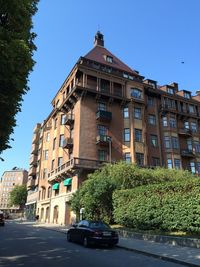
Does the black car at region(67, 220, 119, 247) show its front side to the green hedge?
no

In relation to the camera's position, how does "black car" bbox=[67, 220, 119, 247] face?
facing away from the viewer and to the left of the viewer

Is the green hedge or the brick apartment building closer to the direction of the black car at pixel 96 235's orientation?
the brick apartment building

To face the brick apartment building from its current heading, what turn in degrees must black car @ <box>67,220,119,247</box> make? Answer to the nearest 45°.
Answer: approximately 45° to its right
